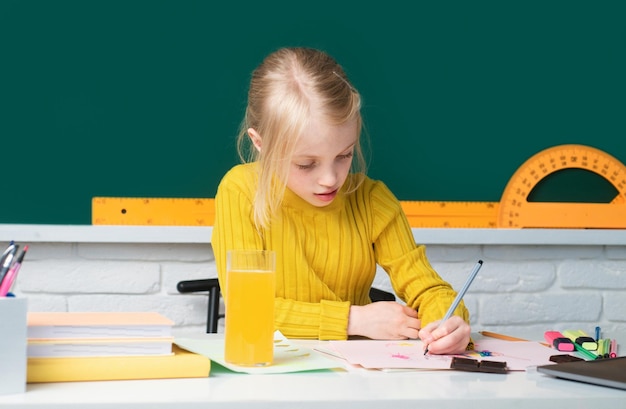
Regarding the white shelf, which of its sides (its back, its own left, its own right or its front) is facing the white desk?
front

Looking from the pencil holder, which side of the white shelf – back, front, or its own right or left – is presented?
front

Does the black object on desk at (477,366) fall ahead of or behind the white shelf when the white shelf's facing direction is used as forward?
ahead

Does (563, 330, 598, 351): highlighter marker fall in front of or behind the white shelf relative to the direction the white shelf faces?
in front

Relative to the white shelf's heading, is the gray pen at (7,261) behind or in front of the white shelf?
in front

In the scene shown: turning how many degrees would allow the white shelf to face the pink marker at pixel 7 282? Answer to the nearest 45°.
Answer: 0° — it already faces it

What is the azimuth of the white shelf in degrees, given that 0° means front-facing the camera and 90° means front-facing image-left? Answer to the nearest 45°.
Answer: approximately 0°

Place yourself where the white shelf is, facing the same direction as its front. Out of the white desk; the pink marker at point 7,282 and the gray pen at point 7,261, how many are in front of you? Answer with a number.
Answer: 3
